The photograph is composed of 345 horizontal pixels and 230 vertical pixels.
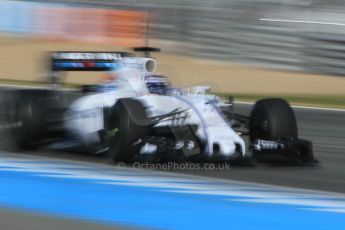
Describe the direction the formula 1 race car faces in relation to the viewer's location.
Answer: facing the viewer and to the right of the viewer
